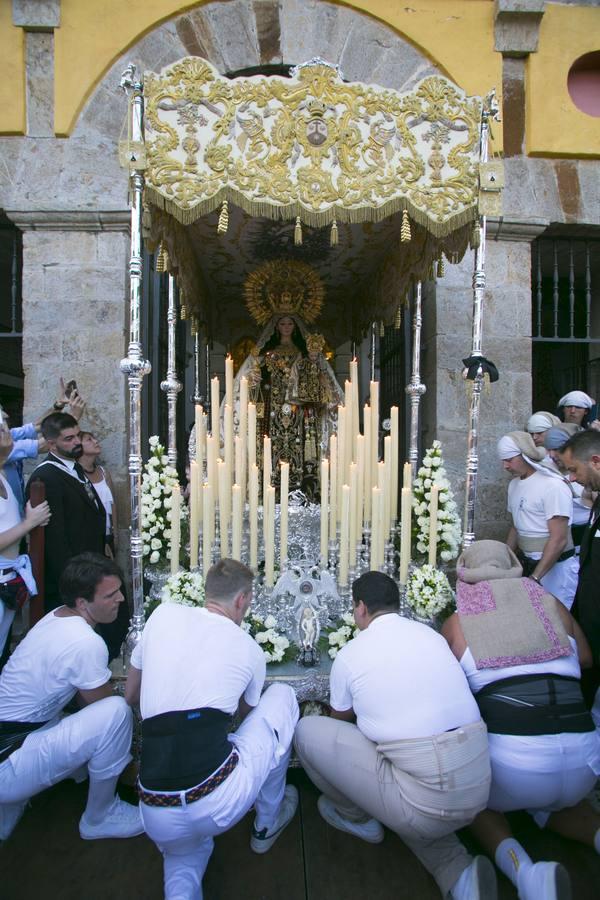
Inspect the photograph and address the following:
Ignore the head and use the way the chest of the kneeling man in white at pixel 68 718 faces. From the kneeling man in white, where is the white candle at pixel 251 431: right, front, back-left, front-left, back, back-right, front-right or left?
front-left

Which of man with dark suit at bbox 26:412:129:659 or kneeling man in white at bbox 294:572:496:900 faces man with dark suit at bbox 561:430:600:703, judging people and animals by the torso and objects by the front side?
man with dark suit at bbox 26:412:129:659

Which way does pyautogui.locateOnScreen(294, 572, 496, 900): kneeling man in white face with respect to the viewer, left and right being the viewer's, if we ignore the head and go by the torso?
facing away from the viewer and to the left of the viewer

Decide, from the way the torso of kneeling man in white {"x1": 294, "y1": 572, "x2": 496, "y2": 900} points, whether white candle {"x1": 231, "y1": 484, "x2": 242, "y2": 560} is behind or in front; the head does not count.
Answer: in front

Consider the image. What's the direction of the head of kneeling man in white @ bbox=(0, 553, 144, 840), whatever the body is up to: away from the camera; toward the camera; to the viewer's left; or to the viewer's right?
to the viewer's right

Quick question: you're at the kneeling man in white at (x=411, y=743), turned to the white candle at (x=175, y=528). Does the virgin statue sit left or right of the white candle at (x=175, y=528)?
right

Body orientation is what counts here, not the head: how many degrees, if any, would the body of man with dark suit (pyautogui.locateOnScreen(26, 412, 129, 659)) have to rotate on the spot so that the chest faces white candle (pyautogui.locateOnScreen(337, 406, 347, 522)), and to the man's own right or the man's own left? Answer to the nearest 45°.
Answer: approximately 45° to the man's own left

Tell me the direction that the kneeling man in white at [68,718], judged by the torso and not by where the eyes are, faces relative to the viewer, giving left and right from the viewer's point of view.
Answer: facing to the right of the viewer

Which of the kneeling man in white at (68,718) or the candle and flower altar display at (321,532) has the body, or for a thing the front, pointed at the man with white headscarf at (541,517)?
the kneeling man in white

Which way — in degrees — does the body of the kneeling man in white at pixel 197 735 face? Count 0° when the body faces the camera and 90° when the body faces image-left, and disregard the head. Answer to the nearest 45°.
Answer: approximately 225°

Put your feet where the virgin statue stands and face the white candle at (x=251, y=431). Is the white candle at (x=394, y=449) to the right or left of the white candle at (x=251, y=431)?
left

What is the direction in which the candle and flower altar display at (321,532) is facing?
toward the camera

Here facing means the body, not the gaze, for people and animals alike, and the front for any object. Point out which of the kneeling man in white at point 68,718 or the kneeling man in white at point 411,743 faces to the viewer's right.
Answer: the kneeling man in white at point 68,718

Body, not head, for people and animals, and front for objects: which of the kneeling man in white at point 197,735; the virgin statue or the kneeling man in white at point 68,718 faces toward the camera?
the virgin statue
